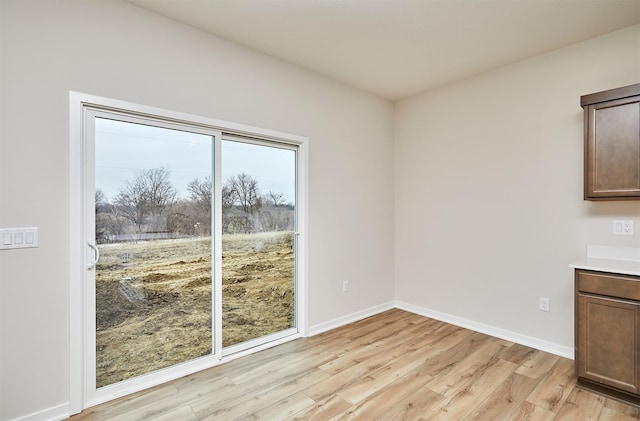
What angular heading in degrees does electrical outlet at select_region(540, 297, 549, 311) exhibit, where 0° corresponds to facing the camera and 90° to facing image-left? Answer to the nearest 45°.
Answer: approximately 0°

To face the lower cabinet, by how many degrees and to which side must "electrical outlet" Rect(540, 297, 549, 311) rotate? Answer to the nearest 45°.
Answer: approximately 45° to its left

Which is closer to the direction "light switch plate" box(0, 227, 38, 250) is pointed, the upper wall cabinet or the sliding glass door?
the upper wall cabinet

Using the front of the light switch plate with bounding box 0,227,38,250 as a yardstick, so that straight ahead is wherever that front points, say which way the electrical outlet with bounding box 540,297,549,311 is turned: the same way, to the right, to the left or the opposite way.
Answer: to the right

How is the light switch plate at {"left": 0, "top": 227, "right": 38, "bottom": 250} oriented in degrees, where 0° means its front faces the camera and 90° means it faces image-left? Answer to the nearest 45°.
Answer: approximately 0°

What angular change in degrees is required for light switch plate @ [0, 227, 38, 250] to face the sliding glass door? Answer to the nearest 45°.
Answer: approximately 90° to its left

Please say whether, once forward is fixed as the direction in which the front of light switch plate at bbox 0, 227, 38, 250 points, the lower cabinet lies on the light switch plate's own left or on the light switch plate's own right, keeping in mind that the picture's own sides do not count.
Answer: on the light switch plate's own left
